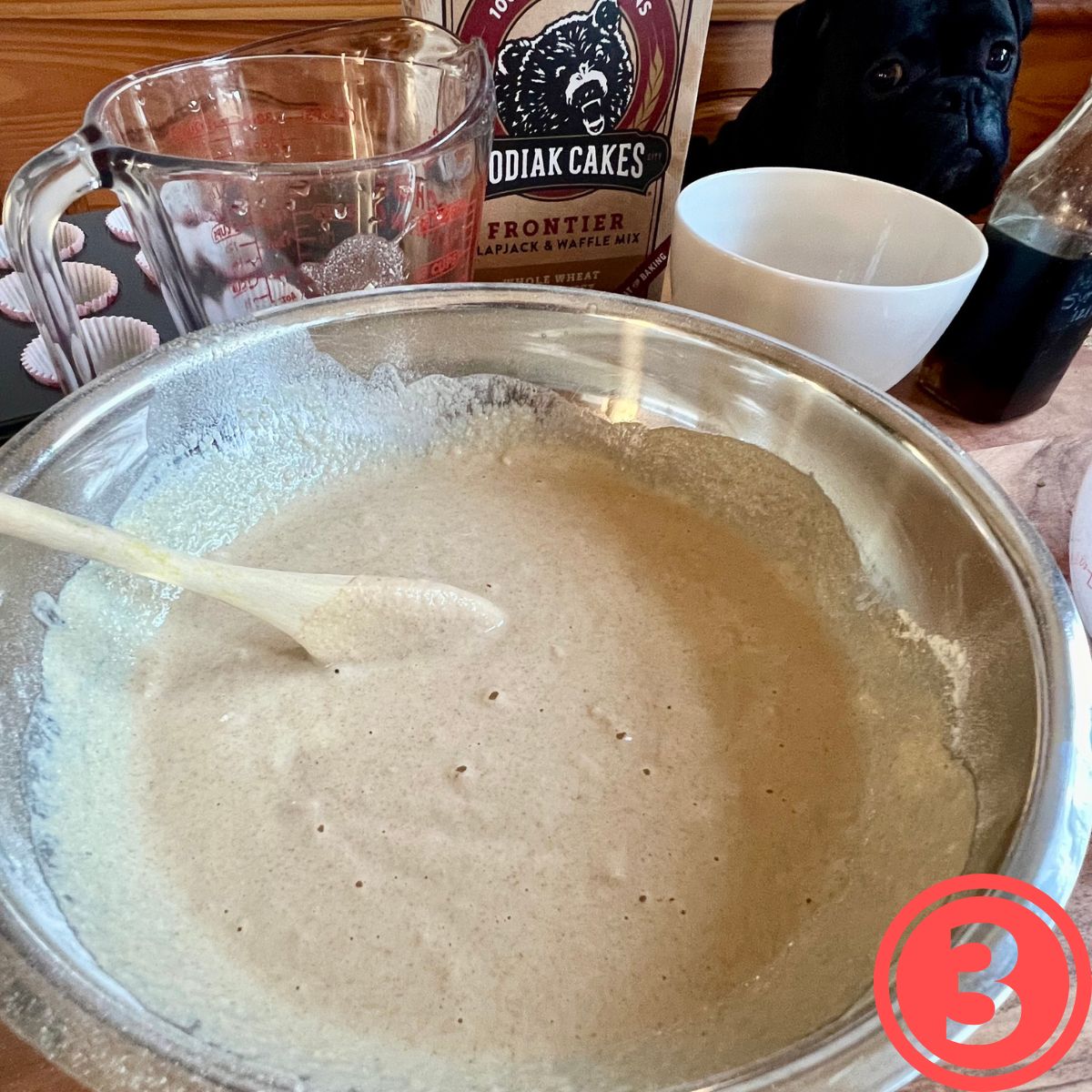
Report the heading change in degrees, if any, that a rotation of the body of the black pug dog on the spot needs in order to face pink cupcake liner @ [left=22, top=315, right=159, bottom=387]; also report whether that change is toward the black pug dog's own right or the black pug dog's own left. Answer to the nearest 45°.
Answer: approximately 90° to the black pug dog's own right

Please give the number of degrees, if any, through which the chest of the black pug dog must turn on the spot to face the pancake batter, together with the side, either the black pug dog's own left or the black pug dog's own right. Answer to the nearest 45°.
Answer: approximately 45° to the black pug dog's own right

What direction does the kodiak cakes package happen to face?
toward the camera

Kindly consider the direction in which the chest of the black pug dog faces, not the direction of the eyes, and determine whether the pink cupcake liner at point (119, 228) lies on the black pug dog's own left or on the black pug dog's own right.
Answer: on the black pug dog's own right

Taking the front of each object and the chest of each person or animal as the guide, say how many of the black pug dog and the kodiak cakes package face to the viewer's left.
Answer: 0

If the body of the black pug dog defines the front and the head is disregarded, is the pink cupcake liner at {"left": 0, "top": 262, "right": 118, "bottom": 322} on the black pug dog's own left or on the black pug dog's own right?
on the black pug dog's own right
